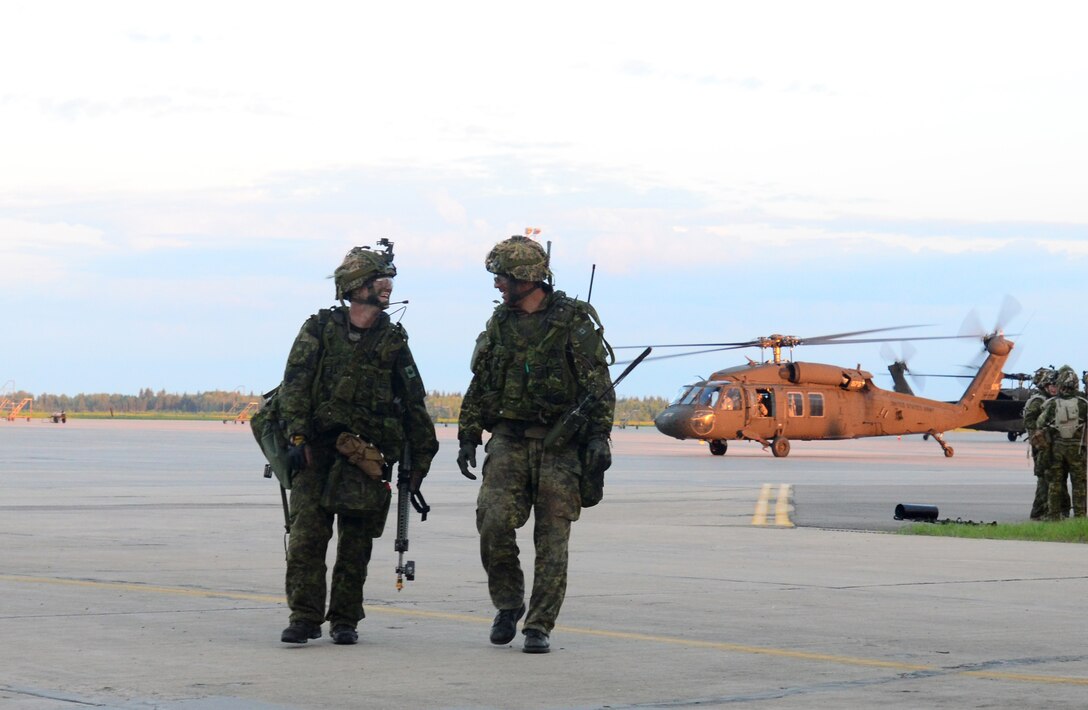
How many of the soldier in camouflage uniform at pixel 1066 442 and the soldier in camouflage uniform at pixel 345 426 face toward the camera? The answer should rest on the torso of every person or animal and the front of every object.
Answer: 1

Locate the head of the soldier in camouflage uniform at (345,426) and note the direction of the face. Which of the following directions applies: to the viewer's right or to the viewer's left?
to the viewer's right

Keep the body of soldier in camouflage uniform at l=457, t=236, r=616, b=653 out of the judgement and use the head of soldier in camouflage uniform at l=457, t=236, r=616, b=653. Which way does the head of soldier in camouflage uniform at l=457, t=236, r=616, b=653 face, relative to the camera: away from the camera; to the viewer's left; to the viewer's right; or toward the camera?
to the viewer's left

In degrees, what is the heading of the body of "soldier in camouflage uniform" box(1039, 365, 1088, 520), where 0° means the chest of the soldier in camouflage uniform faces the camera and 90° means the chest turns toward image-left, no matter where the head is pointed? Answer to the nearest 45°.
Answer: approximately 180°

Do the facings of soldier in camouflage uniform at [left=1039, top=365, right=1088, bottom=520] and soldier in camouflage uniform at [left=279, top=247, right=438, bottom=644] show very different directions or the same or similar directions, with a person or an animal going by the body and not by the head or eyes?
very different directions

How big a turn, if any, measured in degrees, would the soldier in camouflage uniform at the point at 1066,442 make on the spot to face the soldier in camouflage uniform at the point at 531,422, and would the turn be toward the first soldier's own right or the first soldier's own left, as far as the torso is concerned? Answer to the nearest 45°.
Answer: approximately 180°

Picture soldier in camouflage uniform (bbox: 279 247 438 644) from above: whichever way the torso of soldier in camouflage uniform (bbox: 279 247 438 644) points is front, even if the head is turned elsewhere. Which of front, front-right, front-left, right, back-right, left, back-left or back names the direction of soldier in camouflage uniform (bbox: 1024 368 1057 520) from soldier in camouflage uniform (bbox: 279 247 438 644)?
back-left

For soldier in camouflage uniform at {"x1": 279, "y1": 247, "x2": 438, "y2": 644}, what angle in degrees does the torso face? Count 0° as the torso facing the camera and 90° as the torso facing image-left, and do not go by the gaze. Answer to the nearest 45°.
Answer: approximately 0°

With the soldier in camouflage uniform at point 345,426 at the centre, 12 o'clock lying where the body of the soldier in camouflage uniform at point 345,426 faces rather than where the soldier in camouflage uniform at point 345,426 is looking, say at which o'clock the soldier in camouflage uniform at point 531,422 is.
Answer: the soldier in camouflage uniform at point 531,422 is roughly at 9 o'clock from the soldier in camouflage uniform at point 345,426.
